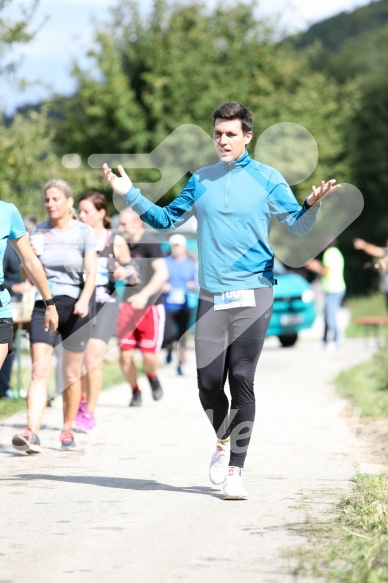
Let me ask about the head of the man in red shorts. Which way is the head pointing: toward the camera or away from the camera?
toward the camera

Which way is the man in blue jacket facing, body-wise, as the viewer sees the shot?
toward the camera

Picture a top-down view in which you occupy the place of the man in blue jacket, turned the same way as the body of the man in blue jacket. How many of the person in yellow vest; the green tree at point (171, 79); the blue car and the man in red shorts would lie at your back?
4

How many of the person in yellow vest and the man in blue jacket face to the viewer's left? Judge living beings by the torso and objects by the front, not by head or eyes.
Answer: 1

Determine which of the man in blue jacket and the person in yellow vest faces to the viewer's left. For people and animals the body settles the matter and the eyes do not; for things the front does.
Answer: the person in yellow vest

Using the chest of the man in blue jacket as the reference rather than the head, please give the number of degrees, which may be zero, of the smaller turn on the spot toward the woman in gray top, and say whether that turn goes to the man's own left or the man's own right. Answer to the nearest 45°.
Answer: approximately 135° to the man's own right

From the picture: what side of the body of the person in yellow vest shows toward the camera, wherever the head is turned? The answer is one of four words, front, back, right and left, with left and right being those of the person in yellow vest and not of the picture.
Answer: left
